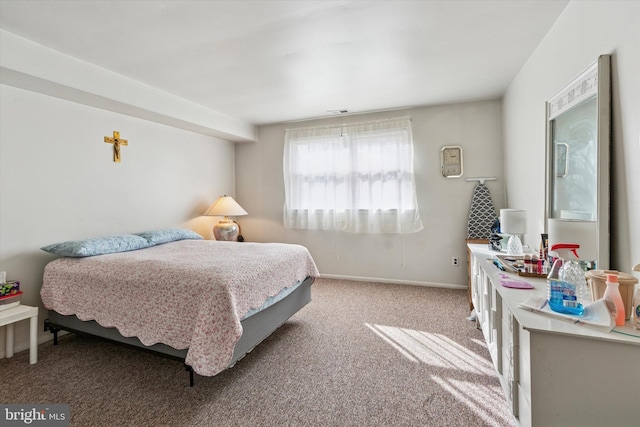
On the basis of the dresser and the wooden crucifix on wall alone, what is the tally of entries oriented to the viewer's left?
1

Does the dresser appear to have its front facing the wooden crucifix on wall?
yes

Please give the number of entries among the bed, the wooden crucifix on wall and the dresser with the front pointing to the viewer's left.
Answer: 1

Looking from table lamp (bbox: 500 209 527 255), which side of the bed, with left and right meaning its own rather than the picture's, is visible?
front

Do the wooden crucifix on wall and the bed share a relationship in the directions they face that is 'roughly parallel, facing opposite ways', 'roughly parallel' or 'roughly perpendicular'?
roughly parallel

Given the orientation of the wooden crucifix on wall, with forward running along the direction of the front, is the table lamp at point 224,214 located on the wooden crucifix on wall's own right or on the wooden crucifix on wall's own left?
on the wooden crucifix on wall's own left

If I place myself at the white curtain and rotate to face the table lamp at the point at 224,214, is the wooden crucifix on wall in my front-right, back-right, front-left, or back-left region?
front-left

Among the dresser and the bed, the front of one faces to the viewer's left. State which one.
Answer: the dresser

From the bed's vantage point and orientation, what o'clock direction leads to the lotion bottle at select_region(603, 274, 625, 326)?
The lotion bottle is roughly at 12 o'clock from the bed.

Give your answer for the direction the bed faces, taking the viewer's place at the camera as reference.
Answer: facing the viewer and to the right of the viewer

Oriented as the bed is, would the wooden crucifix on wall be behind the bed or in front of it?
behind

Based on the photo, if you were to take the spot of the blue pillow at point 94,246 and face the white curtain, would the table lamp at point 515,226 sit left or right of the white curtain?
right

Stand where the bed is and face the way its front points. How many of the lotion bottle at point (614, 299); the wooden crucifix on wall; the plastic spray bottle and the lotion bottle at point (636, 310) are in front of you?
3

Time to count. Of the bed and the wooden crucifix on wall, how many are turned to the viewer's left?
0

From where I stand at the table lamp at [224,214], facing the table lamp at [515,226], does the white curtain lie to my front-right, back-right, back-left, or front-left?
front-left

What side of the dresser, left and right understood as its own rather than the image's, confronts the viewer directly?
left

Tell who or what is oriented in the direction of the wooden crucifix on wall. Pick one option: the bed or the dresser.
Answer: the dresser

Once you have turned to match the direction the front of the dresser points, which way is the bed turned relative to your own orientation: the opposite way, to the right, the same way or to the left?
the opposite way
